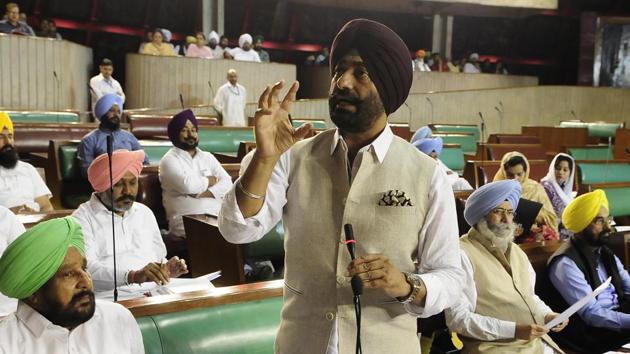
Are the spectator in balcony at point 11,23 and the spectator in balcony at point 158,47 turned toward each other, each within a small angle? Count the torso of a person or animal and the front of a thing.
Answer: no

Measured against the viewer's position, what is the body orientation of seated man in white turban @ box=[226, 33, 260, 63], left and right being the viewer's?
facing the viewer

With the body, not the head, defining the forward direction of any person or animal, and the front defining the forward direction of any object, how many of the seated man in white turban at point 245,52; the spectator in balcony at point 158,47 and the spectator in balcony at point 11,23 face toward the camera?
3

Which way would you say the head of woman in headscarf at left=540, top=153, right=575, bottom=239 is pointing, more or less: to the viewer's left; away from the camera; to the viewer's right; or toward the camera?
toward the camera

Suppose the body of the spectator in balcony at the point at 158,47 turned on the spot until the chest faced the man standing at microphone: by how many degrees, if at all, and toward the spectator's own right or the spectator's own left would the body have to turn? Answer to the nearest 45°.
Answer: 0° — they already face them

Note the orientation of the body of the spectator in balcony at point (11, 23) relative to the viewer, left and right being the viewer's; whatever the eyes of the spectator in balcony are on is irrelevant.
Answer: facing the viewer

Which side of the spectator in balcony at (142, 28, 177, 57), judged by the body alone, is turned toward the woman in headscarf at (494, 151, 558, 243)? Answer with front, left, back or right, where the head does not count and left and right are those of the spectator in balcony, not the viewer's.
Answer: front

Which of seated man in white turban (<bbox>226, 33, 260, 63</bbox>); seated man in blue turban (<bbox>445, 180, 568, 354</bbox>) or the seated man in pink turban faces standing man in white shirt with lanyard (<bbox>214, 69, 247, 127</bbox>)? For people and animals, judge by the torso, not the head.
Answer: the seated man in white turban

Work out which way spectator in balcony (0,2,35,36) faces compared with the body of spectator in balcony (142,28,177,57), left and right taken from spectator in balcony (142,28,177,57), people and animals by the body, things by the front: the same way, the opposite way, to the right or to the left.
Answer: the same way

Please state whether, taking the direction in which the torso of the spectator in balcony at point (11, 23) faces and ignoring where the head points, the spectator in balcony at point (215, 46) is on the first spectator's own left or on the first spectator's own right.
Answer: on the first spectator's own left

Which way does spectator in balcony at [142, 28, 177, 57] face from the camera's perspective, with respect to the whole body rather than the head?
toward the camera

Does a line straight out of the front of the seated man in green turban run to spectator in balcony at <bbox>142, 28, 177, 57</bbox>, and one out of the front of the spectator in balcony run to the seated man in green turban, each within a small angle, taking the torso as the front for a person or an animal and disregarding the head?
no

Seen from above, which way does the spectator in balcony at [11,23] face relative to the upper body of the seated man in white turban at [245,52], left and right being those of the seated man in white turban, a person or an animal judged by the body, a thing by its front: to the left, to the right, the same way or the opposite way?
the same way

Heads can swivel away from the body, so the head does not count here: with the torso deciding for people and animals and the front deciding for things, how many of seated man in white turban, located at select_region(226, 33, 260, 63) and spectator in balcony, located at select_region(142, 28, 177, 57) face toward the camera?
2

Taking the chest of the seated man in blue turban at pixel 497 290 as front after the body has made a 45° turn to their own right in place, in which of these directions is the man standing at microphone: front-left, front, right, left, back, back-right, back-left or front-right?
front

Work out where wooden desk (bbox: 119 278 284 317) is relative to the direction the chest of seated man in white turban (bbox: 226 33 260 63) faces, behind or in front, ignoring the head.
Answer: in front
